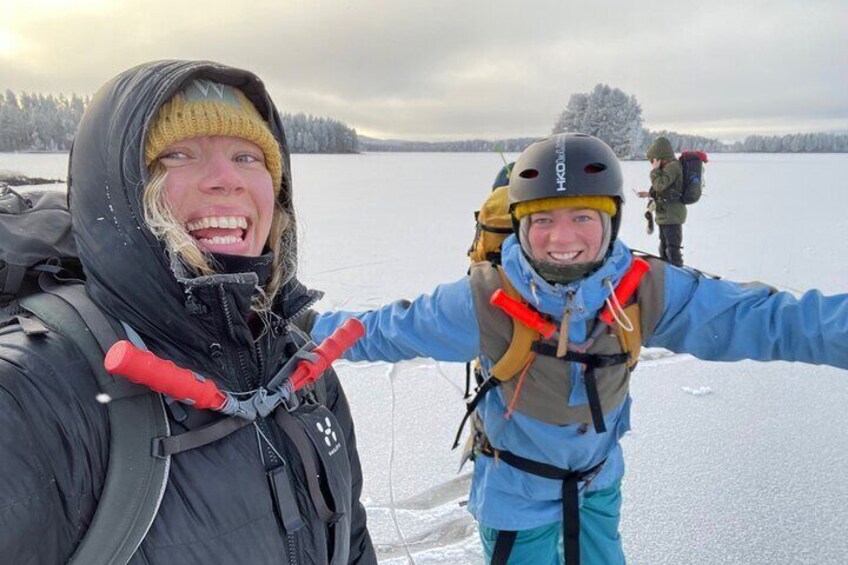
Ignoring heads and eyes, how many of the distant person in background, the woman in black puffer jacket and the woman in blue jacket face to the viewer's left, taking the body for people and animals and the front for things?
1

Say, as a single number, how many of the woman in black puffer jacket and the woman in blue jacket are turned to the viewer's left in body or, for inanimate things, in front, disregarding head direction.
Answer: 0

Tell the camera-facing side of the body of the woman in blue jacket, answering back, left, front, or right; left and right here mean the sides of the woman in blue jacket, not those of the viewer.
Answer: front

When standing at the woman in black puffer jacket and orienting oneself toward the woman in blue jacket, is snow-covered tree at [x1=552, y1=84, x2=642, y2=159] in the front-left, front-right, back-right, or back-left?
front-left

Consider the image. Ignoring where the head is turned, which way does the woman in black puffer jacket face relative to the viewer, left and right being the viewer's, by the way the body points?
facing the viewer and to the right of the viewer

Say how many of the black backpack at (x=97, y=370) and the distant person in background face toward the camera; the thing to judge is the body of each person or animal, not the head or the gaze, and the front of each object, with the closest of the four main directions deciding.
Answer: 0

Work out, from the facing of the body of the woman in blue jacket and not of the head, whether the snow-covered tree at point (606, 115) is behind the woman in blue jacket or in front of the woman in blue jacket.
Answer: behind

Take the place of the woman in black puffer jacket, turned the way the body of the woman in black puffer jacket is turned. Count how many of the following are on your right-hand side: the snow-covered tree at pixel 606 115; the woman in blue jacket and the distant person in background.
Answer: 0

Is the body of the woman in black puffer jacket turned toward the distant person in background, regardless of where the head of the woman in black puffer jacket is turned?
no

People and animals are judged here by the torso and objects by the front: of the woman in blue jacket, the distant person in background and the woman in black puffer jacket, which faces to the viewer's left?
the distant person in background

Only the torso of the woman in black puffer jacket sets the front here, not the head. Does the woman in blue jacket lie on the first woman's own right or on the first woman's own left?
on the first woman's own left

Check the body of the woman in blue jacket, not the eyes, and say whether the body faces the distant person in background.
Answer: no

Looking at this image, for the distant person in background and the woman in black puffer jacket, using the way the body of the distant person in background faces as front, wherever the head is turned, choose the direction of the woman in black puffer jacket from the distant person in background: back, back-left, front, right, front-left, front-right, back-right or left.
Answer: left

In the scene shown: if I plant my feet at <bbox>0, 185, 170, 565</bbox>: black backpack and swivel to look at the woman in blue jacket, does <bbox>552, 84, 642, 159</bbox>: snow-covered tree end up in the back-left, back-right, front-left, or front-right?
front-left

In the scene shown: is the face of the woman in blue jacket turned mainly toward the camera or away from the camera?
toward the camera

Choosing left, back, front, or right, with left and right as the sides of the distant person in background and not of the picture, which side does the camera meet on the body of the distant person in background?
left

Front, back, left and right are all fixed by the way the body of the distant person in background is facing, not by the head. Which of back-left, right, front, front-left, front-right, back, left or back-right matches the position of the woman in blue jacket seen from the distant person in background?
left

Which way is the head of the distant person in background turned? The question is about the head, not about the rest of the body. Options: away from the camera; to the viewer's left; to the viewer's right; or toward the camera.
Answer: to the viewer's left

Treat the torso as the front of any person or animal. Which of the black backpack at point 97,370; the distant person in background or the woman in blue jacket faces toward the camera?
the woman in blue jacket

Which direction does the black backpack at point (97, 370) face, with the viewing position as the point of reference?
facing away from the viewer and to the left of the viewer

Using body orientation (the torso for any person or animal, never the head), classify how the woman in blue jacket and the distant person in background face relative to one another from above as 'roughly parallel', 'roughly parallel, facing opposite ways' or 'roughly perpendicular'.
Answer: roughly perpendicular
